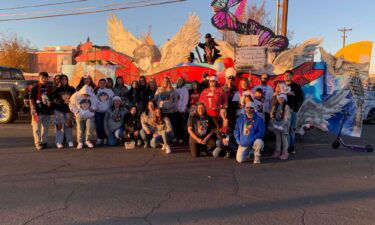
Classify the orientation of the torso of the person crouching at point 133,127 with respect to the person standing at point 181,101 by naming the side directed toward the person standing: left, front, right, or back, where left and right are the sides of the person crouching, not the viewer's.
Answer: left

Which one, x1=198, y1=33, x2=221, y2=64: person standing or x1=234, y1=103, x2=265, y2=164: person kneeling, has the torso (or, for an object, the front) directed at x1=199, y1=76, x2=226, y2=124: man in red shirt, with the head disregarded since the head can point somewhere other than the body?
the person standing

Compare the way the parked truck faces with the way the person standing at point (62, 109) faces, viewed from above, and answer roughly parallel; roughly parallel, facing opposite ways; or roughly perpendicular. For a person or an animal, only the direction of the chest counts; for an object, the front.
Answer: roughly perpendicular

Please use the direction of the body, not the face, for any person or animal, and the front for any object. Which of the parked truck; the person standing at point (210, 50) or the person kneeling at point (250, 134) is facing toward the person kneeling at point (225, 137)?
the person standing

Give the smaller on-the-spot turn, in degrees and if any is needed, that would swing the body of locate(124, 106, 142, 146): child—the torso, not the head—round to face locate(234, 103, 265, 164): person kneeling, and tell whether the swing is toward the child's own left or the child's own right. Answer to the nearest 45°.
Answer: approximately 45° to the child's own left

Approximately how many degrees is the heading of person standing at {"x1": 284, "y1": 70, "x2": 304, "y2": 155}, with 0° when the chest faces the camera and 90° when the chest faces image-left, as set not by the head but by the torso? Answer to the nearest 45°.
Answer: approximately 45°

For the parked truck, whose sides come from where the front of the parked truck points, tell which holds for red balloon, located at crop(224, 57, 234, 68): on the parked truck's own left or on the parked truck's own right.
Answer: on the parked truck's own left

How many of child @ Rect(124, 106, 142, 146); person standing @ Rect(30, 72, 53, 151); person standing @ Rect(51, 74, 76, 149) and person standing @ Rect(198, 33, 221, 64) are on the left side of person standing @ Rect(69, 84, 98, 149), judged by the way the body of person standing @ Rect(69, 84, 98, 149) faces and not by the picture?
2

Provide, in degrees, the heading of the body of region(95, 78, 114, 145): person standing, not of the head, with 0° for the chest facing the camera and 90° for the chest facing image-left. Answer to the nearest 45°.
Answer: approximately 0°

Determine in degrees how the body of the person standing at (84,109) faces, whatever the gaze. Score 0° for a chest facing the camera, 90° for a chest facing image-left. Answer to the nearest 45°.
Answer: approximately 0°
